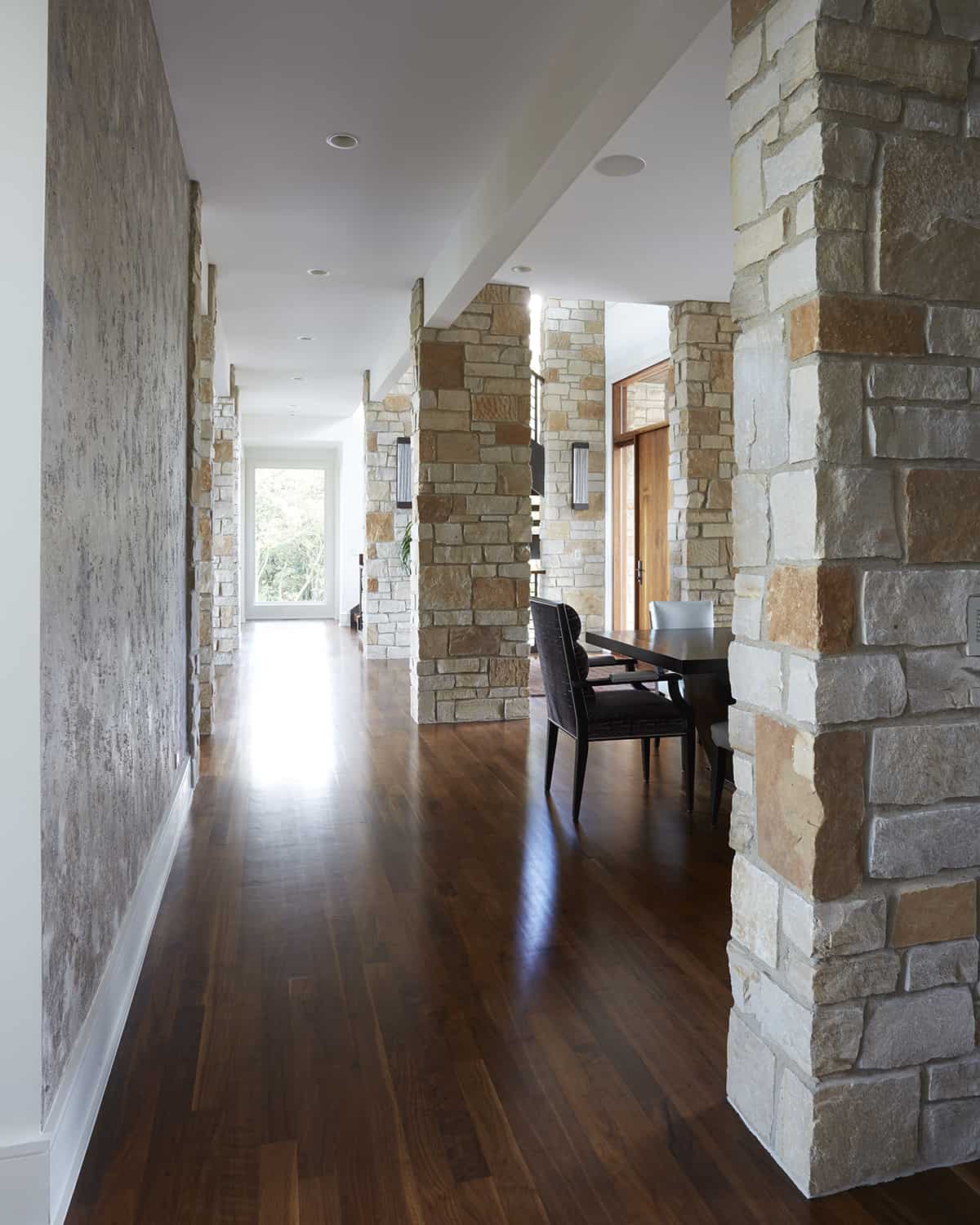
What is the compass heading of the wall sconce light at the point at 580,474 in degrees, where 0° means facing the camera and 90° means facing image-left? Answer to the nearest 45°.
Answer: approximately 0°

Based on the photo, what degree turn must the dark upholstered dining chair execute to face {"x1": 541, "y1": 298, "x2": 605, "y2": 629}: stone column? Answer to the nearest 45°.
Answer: approximately 90° to its left

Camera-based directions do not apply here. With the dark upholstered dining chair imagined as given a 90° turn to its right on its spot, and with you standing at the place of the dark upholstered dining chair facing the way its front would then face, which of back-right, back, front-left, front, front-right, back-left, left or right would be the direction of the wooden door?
back

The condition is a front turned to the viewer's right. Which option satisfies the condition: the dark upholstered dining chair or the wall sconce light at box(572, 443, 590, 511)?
the dark upholstered dining chair

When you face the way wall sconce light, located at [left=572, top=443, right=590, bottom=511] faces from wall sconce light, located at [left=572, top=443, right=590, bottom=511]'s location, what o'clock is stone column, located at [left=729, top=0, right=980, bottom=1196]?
The stone column is roughly at 12 o'clock from the wall sconce light.

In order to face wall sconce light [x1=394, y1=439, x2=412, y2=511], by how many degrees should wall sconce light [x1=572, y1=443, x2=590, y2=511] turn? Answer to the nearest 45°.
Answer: approximately 90° to its right

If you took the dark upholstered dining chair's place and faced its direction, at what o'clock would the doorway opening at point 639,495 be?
The doorway opening is roughly at 9 o'clock from the dark upholstered dining chair.

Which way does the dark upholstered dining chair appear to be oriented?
to the viewer's right

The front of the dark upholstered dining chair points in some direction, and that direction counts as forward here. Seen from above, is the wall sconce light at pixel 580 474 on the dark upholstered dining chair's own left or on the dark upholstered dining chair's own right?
on the dark upholstered dining chair's own left

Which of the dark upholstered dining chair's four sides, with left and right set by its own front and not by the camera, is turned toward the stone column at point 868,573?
right

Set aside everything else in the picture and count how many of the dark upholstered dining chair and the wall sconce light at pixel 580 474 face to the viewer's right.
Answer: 1

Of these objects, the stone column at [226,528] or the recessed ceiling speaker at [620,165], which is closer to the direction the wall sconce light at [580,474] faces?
the recessed ceiling speaker

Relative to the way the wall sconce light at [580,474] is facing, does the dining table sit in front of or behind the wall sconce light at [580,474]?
in front
